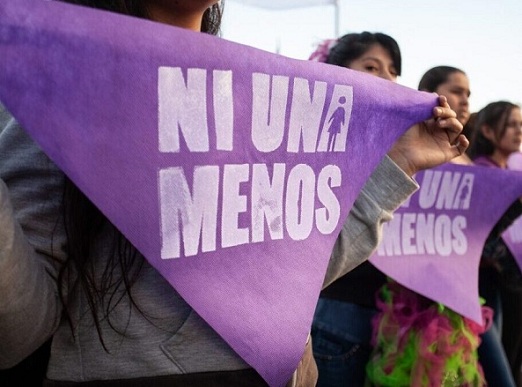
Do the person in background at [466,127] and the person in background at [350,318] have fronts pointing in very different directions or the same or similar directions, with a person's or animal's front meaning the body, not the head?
same or similar directions

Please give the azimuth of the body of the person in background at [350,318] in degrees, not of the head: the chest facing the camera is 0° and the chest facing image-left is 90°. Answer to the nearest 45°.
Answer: approximately 315°

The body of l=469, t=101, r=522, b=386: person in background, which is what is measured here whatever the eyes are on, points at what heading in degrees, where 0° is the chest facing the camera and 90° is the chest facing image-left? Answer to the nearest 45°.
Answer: approximately 315°

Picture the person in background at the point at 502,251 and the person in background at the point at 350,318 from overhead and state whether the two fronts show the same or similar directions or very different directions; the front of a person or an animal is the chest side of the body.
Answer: same or similar directions

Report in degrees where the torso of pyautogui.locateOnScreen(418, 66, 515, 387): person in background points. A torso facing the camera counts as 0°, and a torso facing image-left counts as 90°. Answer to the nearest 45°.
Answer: approximately 315°

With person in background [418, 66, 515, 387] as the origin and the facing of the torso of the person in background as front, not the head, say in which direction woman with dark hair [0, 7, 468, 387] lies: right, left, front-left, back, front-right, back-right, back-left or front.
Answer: front-right

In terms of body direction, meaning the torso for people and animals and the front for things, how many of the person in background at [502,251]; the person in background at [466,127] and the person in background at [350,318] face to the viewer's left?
0

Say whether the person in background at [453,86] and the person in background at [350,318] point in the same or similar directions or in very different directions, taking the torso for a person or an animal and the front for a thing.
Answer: same or similar directions

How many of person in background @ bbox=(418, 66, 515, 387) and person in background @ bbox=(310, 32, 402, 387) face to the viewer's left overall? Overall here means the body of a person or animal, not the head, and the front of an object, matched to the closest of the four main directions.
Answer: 0

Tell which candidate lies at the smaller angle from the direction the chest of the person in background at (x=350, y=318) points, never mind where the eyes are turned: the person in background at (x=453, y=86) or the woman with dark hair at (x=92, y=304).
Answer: the woman with dark hair
